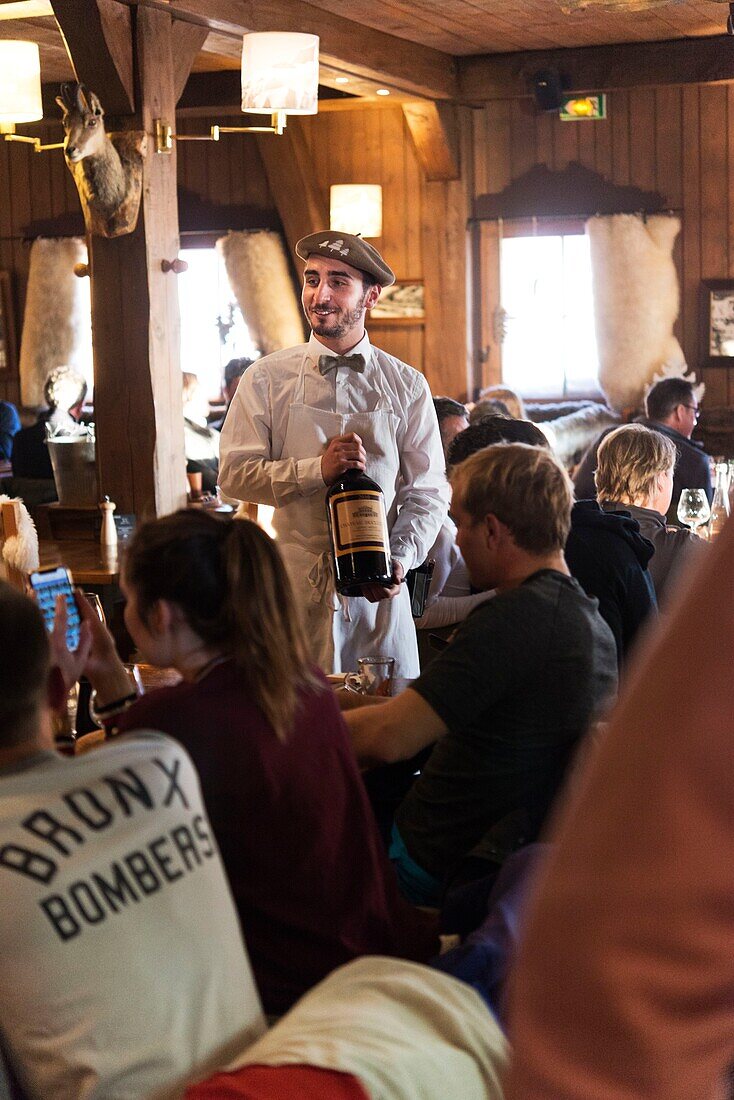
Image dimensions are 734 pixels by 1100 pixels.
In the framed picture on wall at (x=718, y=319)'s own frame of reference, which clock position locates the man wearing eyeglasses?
The man wearing eyeglasses is roughly at 12 o'clock from the framed picture on wall.

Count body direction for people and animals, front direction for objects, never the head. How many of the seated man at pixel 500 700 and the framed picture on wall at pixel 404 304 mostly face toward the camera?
1

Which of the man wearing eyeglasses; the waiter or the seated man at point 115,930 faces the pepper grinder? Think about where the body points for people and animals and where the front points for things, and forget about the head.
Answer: the seated man

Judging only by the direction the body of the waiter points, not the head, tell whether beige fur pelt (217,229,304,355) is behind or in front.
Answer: behind

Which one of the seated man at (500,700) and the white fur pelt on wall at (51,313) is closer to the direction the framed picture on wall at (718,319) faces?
the seated man

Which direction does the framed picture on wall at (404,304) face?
toward the camera

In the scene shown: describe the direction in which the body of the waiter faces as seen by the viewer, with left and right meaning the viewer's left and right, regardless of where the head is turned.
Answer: facing the viewer

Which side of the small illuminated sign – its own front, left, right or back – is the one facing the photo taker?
front

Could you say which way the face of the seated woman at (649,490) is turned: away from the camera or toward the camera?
away from the camera

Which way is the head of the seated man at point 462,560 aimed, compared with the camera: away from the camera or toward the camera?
away from the camera

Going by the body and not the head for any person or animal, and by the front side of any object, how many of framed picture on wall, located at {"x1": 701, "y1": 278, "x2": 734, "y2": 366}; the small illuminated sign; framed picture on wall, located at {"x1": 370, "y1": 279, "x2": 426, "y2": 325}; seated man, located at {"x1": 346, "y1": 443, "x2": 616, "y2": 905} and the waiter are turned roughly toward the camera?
4

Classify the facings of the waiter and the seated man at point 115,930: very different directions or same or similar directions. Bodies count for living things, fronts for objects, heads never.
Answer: very different directions

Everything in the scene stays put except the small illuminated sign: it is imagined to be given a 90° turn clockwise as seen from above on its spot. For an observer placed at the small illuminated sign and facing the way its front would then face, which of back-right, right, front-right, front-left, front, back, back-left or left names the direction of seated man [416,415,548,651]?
left

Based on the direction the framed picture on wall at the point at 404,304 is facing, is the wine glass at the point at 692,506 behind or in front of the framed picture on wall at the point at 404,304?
in front

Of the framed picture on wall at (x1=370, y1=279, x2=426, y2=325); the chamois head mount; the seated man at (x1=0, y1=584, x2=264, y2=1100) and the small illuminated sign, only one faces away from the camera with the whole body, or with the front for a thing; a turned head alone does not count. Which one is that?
the seated man

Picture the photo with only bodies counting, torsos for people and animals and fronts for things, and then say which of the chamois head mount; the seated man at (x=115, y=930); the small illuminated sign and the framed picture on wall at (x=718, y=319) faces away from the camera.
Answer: the seated man

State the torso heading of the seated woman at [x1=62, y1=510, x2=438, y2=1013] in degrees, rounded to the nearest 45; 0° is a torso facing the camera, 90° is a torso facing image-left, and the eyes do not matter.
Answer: approximately 135°

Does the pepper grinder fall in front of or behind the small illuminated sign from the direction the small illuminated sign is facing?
in front
